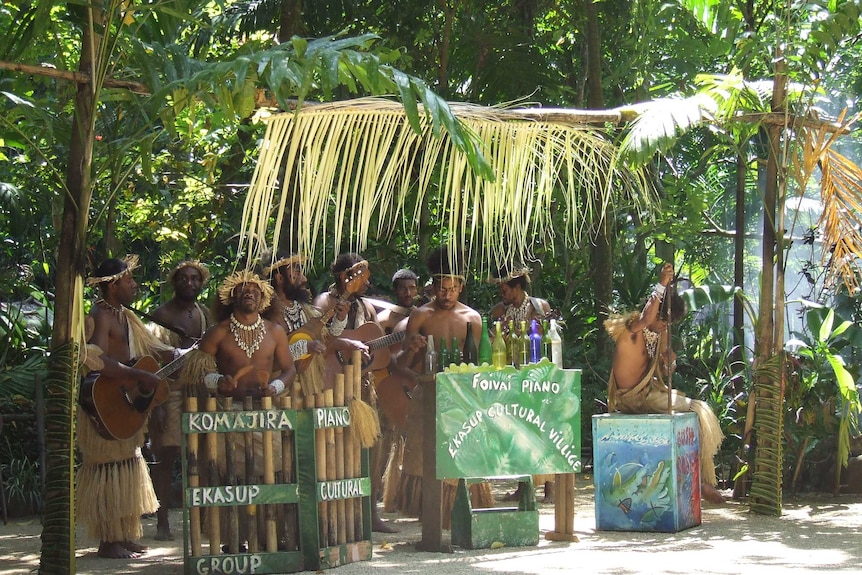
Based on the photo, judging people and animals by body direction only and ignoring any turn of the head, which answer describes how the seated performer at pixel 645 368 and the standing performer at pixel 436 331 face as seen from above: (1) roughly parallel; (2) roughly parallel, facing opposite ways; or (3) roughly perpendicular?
roughly perpendicular

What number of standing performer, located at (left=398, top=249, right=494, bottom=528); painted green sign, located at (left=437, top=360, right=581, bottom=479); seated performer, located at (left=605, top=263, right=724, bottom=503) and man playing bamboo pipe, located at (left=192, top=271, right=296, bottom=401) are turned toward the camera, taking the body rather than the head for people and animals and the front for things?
3

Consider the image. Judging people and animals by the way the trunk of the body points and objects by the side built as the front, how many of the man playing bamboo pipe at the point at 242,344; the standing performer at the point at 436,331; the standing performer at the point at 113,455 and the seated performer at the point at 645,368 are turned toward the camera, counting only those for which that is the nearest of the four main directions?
2

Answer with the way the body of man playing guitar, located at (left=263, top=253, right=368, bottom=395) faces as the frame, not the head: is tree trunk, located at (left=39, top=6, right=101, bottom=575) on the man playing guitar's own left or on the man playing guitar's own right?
on the man playing guitar's own right

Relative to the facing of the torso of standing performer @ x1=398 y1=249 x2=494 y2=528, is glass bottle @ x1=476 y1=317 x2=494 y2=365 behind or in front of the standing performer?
in front

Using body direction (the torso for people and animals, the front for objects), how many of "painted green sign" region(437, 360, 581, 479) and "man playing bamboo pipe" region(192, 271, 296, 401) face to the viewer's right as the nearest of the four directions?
0

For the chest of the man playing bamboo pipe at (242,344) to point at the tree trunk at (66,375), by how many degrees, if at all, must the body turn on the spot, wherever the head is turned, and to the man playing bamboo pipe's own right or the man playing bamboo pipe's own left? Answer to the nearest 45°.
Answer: approximately 45° to the man playing bamboo pipe's own right
